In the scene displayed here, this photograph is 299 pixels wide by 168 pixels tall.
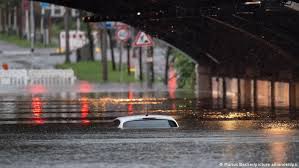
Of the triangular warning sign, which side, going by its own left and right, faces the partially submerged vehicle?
front

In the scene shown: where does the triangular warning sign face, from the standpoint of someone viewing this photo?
facing the viewer
